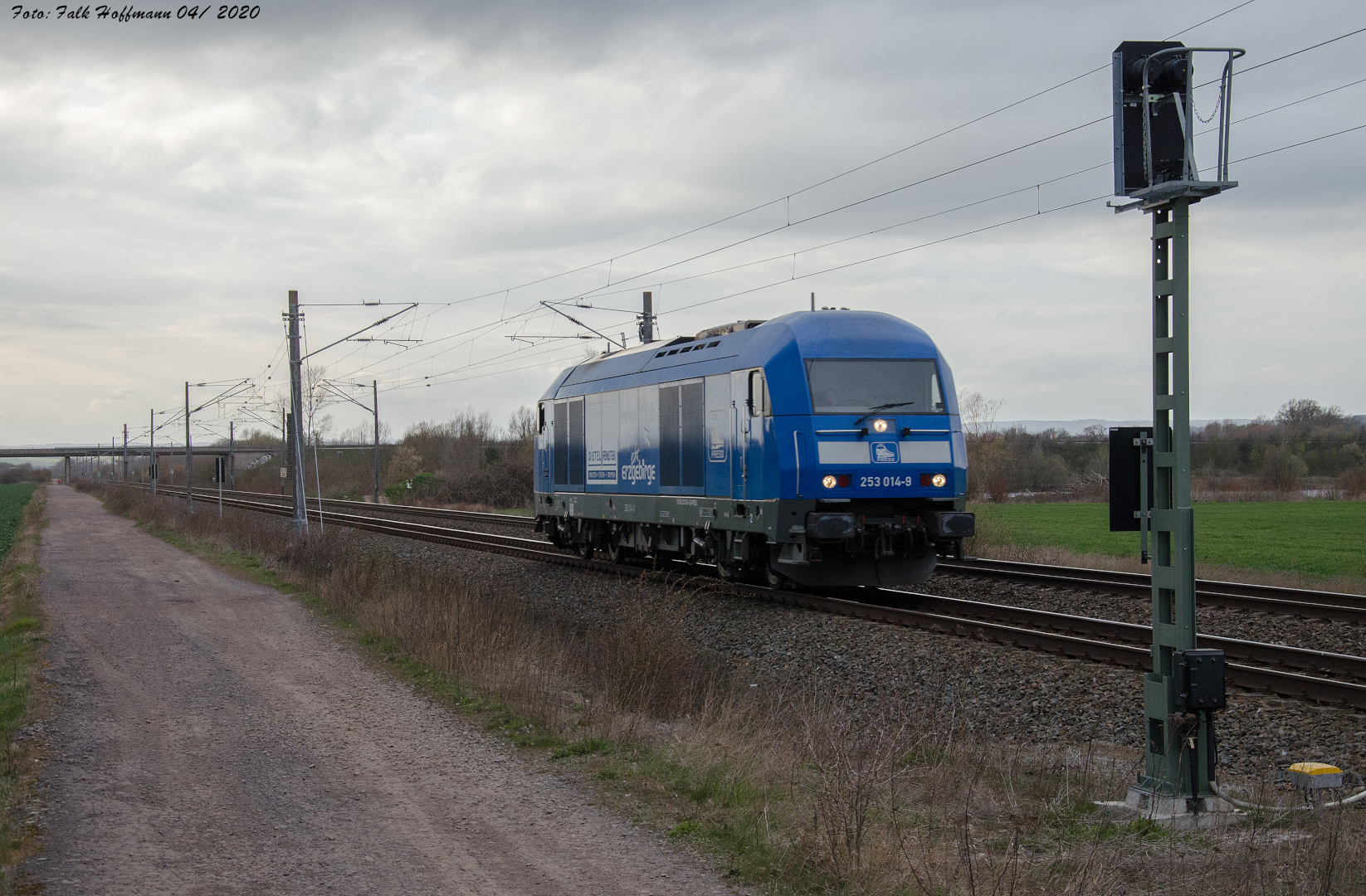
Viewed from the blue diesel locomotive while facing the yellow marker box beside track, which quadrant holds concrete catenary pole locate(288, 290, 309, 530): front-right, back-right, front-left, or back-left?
back-right

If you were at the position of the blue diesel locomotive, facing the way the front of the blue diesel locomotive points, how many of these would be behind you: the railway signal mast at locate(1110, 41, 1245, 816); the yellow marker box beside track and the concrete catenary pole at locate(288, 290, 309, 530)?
1

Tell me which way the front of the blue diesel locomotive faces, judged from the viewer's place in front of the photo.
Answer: facing the viewer and to the right of the viewer

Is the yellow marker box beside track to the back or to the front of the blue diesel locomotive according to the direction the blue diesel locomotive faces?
to the front

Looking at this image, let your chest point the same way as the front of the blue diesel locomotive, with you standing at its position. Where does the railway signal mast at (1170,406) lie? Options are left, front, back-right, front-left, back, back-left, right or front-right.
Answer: front-right

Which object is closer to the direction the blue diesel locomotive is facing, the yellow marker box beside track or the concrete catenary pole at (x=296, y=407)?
the yellow marker box beside track

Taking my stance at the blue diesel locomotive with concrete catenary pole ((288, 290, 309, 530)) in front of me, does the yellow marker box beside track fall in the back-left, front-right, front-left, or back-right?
back-left

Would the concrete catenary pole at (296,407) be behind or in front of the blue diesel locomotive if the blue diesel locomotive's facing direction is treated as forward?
behind

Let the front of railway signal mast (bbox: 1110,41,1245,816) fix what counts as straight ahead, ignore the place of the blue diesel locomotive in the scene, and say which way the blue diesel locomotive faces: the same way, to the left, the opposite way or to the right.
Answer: the opposite way

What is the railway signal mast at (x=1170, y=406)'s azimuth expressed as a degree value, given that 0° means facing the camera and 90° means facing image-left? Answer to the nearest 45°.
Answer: approximately 135°

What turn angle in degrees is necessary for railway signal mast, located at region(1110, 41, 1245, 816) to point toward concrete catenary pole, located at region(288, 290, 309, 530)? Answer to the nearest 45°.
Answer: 0° — it already faces it
